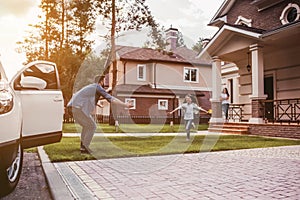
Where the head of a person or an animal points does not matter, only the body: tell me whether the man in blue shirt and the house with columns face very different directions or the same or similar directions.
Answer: very different directions

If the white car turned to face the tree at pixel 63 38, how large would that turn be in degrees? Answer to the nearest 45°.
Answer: approximately 135° to its right

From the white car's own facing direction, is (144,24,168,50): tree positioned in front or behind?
behind

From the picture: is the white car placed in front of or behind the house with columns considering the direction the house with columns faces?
in front

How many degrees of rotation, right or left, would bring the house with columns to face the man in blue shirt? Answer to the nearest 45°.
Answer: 0° — it already faces them

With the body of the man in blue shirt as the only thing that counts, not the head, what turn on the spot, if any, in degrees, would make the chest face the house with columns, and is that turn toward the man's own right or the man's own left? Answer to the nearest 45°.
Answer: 0° — they already face it

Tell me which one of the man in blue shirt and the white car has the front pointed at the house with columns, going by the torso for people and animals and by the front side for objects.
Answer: the man in blue shirt

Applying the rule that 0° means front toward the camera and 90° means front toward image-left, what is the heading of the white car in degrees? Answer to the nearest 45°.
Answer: approximately 45°

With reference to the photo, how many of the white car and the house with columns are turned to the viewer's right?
0

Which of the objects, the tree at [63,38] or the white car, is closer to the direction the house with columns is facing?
the white car

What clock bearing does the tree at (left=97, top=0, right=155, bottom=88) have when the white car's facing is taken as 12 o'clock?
The tree is roughly at 5 o'clock from the white car.

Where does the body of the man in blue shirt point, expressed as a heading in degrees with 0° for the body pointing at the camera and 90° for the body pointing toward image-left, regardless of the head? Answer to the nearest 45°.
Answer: approximately 225°
